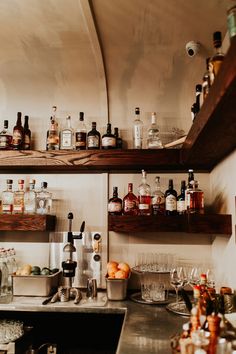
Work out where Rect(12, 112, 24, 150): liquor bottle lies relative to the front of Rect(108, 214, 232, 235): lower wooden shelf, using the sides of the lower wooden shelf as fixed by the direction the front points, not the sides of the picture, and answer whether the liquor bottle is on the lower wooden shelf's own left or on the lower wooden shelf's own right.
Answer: on the lower wooden shelf's own right

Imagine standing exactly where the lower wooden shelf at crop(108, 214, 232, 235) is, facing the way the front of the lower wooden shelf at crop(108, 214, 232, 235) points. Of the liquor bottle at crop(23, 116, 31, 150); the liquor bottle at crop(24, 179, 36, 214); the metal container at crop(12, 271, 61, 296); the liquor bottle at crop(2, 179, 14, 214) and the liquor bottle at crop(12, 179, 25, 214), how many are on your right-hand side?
5

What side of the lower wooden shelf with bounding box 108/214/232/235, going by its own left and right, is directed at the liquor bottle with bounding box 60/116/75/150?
right

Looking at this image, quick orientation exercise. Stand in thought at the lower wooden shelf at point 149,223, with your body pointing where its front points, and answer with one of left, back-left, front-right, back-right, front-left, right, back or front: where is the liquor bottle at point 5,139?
right

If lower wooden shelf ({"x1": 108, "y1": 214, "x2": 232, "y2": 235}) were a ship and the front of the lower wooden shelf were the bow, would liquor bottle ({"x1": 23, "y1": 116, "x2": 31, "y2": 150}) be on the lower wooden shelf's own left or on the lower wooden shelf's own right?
on the lower wooden shelf's own right

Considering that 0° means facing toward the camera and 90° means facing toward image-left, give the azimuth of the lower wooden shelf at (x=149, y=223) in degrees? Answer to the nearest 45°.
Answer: approximately 0°

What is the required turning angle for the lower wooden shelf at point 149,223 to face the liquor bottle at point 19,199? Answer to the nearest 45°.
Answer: approximately 90° to its right

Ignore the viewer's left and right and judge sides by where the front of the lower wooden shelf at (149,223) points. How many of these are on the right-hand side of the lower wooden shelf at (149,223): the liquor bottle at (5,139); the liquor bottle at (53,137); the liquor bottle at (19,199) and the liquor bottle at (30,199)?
4

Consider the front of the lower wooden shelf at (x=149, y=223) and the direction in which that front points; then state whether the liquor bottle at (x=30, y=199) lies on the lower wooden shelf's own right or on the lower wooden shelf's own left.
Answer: on the lower wooden shelf's own right

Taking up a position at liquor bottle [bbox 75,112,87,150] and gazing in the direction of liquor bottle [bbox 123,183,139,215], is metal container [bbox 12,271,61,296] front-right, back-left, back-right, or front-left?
back-right

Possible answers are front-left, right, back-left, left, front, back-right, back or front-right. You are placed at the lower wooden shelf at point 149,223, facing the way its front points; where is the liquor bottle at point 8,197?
right

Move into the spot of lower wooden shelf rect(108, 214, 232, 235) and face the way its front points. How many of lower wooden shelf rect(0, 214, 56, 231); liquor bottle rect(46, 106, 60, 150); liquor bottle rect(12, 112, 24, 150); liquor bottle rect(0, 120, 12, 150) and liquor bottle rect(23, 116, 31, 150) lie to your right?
5
